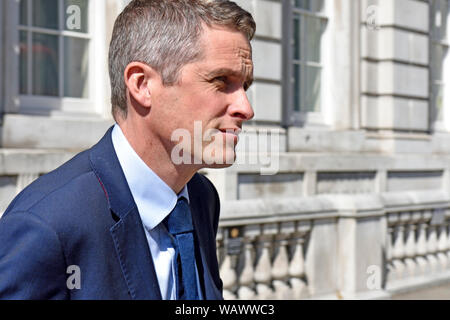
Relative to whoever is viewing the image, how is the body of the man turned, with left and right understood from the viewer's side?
facing the viewer and to the right of the viewer
